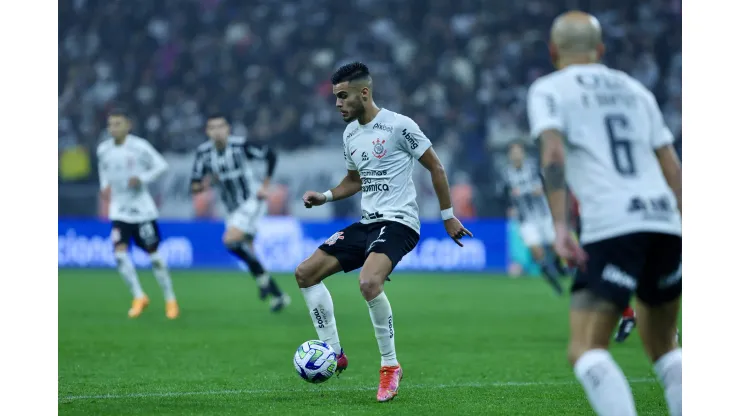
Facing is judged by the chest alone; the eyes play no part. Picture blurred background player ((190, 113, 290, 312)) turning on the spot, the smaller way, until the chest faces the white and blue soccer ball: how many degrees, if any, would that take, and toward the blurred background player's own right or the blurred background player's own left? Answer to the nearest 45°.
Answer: approximately 45° to the blurred background player's own left

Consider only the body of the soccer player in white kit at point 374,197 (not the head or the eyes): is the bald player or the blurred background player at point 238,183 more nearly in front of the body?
the bald player

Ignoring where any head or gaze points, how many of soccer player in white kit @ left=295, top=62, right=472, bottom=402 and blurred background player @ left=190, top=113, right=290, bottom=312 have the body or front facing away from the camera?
0

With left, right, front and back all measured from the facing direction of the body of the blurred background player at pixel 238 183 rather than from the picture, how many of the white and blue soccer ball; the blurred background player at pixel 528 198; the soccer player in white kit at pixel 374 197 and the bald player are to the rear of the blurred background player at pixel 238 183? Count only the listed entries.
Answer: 1

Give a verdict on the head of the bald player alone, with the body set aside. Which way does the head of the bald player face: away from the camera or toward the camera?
away from the camera

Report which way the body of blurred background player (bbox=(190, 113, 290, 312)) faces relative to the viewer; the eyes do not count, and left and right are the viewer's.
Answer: facing the viewer and to the left of the viewer

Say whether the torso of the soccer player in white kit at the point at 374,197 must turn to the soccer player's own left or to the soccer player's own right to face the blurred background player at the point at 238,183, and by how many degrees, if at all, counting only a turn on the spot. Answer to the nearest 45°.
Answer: approximately 135° to the soccer player's own right

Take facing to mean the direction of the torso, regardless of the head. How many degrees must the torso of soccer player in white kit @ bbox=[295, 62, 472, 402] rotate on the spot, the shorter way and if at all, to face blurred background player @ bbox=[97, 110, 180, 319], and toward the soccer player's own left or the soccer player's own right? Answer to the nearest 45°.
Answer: approximately 90° to the soccer player's own right

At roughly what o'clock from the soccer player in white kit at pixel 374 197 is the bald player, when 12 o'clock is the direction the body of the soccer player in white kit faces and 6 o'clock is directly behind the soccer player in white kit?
The bald player is roughly at 10 o'clock from the soccer player in white kit.
